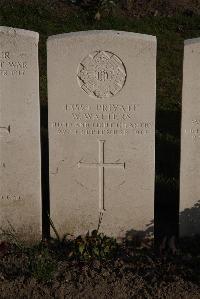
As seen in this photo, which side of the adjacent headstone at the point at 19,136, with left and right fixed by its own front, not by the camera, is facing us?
front

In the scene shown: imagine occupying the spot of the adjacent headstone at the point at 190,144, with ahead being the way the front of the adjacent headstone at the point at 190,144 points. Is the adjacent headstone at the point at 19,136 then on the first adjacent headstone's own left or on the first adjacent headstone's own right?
on the first adjacent headstone's own right

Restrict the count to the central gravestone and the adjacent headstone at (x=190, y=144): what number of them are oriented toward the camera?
2

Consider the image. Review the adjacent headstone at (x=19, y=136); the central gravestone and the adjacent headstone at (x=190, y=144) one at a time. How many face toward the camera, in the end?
3

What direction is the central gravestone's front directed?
toward the camera

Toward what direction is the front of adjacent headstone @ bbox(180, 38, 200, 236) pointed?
toward the camera

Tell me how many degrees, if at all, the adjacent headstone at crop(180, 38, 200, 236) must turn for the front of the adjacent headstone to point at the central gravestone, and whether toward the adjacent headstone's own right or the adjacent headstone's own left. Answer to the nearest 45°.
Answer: approximately 90° to the adjacent headstone's own right

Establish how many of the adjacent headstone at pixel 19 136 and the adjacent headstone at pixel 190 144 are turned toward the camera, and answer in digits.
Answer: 2

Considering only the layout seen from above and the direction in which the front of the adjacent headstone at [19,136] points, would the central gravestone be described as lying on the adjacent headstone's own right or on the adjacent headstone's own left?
on the adjacent headstone's own left

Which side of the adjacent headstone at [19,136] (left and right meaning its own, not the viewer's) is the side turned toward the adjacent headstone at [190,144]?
left

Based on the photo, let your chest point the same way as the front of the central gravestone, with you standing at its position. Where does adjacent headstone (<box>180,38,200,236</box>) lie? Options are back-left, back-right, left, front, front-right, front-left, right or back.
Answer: left

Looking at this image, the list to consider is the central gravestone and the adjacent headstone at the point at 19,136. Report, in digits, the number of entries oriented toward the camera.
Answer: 2

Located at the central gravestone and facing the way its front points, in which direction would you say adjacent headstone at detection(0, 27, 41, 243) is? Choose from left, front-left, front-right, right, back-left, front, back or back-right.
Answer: right
